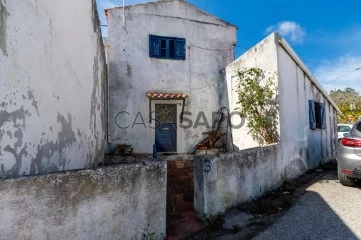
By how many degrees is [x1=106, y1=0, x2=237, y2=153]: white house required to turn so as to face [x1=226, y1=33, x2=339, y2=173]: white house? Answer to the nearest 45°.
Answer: approximately 45° to its left

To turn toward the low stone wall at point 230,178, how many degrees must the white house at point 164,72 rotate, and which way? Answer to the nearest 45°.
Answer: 0° — it already faces it

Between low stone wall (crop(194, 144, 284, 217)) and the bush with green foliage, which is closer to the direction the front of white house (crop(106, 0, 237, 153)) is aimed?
the low stone wall

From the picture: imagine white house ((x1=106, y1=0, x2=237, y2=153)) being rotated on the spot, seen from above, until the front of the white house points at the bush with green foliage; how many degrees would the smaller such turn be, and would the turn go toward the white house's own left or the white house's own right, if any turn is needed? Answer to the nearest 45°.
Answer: approximately 45° to the white house's own left

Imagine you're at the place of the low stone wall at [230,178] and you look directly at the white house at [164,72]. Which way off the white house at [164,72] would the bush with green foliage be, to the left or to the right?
right

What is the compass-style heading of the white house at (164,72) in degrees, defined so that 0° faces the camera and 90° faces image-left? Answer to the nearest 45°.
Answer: approximately 0°

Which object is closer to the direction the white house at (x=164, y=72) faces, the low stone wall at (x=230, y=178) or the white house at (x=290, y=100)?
the low stone wall

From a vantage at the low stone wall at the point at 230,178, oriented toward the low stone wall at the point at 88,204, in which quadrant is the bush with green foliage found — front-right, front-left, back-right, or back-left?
back-right
